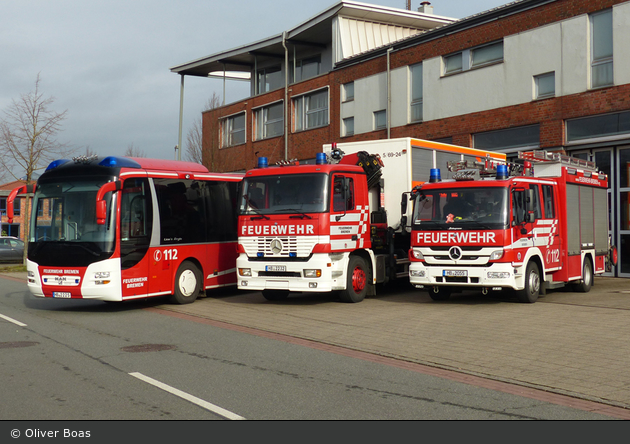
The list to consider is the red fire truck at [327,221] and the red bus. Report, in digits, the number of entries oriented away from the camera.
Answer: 0

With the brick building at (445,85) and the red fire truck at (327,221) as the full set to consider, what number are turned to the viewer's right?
0

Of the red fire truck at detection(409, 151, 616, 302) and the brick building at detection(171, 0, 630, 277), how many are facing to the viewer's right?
0

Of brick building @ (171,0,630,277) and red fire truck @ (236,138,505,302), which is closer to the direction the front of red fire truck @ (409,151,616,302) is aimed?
the red fire truck

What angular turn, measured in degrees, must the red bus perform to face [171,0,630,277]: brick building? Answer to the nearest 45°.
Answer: approximately 180°

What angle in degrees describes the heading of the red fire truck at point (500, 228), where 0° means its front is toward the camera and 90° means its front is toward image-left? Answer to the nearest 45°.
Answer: approximately 45°

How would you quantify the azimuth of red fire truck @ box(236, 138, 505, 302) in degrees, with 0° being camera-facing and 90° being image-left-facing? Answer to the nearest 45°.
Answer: approximately 45°

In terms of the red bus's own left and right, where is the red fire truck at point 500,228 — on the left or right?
on its left

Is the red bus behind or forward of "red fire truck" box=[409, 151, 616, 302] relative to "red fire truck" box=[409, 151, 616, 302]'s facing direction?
forward
